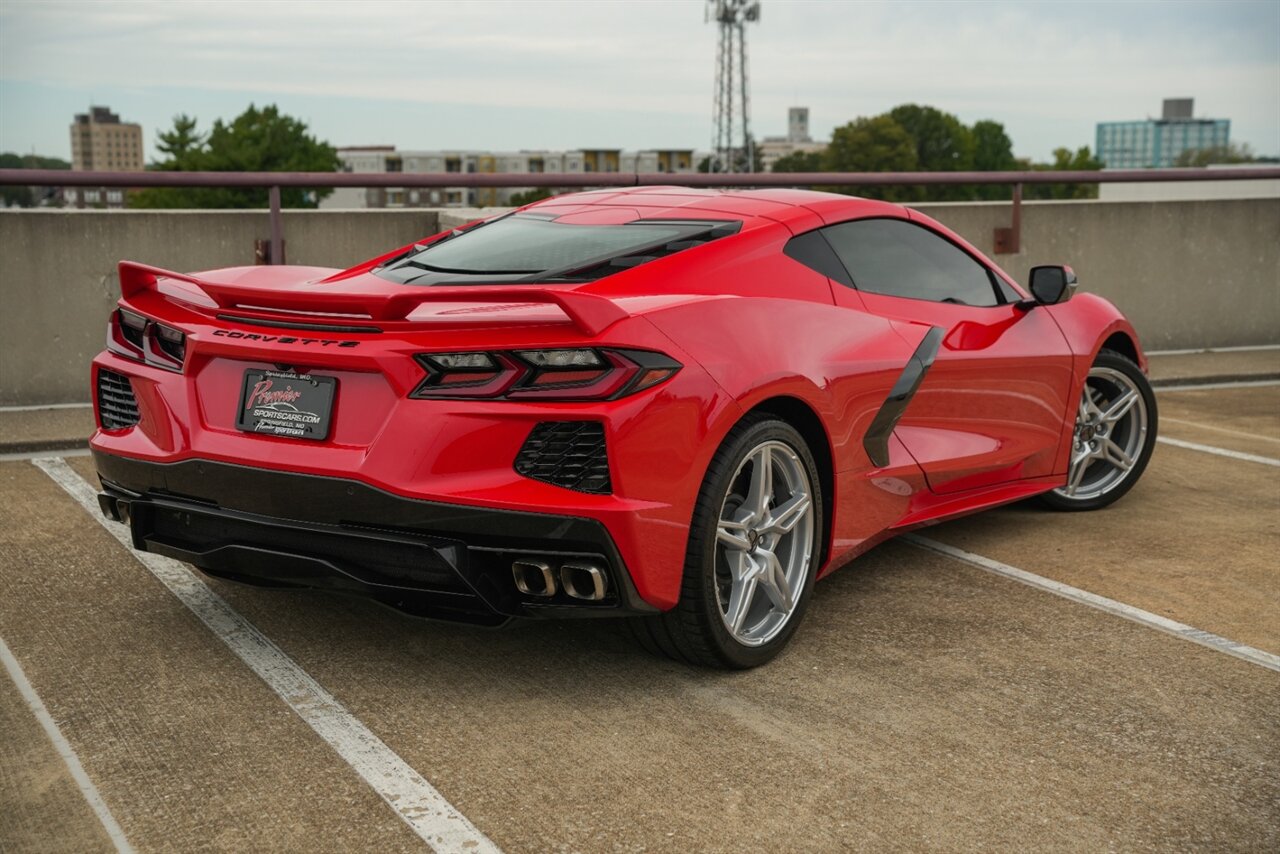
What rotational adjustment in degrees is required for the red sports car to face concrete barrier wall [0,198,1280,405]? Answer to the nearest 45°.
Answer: approximately 45° to its left

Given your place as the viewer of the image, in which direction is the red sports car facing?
facing away from the viewer and to the right of the viewer

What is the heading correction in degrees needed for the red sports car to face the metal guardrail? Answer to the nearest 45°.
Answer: approximately 45° to its left
